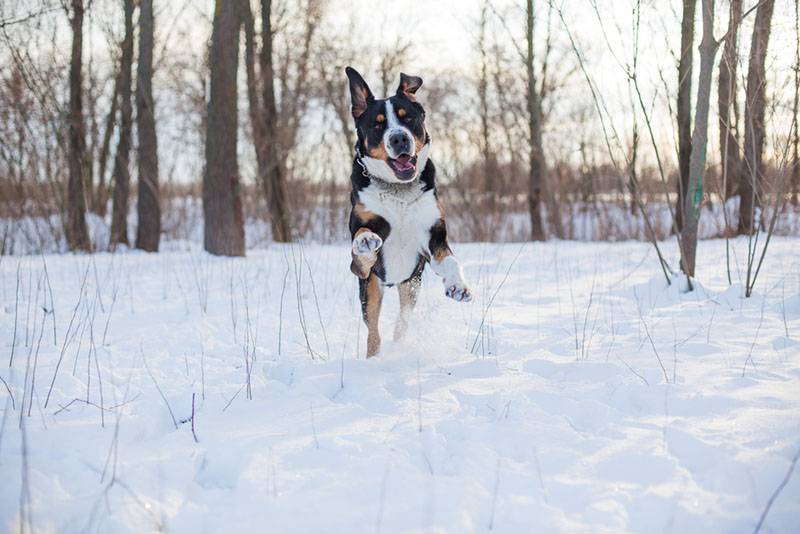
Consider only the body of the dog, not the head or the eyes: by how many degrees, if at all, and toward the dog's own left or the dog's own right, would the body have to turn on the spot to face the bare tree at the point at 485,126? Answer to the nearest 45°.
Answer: approximately 180°

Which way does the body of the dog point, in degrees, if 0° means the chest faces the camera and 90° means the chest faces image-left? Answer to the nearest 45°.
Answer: approximately 0°
